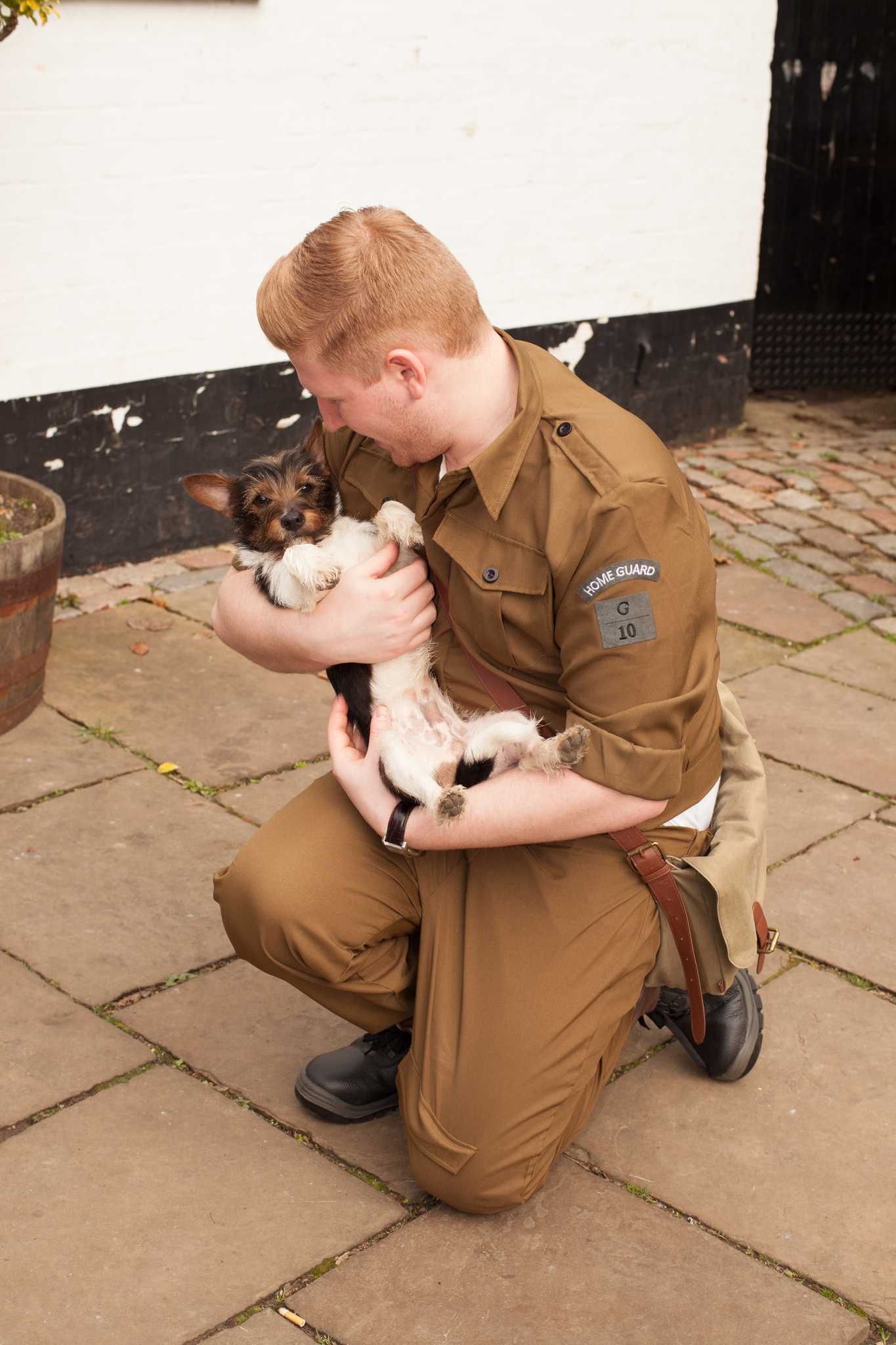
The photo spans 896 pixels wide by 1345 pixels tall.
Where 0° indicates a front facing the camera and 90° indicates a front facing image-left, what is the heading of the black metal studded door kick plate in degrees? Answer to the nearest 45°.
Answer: approximately 0°

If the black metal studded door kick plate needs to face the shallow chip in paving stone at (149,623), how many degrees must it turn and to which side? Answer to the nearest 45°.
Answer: approximately 45° to its right

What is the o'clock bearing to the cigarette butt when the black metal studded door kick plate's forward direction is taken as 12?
The cigarette butt is roughly at 12 o'clock from the black metal studded door kick plate.
